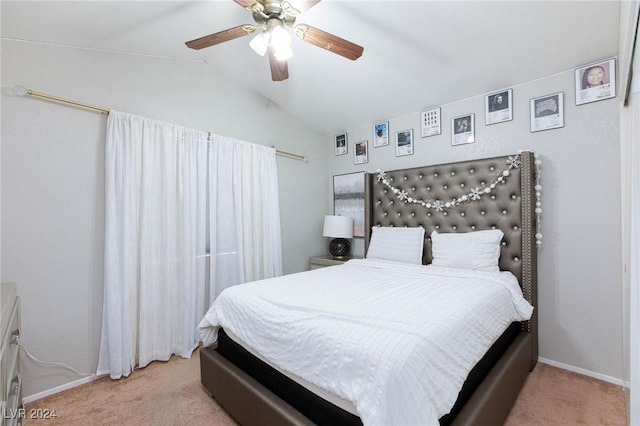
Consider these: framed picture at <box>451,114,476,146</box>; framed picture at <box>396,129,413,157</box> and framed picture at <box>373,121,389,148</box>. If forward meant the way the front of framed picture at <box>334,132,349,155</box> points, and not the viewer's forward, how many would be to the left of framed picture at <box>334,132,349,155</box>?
3

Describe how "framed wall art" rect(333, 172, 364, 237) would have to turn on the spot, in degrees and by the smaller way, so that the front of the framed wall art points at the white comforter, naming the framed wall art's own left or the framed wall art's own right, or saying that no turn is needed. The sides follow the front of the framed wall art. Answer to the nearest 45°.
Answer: approximately 45° to the framed wall art's own left

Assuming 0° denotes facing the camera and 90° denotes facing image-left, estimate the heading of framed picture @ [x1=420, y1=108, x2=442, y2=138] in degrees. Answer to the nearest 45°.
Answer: approximately 0°
